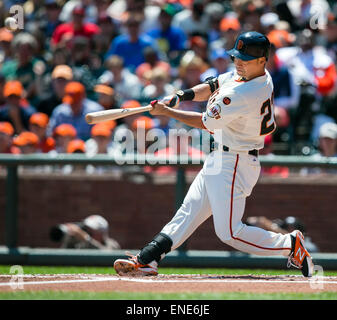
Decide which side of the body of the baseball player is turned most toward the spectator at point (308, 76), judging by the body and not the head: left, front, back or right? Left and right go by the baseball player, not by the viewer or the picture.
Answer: right

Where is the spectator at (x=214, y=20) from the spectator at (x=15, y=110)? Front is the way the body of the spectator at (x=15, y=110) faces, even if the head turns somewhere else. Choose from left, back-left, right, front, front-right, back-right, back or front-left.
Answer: left

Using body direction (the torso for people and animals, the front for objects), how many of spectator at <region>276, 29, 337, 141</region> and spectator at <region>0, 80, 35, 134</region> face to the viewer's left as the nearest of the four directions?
0

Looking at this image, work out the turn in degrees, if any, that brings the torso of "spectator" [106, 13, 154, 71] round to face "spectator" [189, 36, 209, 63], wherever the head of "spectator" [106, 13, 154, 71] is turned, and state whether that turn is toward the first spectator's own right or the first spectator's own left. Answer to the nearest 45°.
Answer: approximately 45° to the first spectator's own left

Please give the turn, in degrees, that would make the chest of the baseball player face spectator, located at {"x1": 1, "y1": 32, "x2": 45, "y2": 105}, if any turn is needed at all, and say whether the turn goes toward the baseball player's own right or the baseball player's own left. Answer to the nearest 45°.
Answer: approximately 45° to the baseball player's own right

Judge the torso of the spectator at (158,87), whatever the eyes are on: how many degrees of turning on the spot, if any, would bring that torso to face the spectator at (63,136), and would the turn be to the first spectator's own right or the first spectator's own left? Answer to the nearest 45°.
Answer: approximately 90° to the first spectator's own right

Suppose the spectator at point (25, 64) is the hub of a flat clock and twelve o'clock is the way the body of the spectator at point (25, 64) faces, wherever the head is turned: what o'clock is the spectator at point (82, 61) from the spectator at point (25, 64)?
the spectator at point (82, 61) is roughly at 10 o'clock from the spectator at point (25, 64).

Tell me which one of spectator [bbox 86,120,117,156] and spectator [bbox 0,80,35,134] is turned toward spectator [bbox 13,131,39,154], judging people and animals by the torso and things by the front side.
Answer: spectator [bbox 0,80,35,134]

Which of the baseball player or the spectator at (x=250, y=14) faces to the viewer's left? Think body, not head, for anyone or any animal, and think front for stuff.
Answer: the baseball player

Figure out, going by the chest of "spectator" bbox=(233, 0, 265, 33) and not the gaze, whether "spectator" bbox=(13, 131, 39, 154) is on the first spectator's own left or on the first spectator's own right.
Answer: on the first spectator's own right

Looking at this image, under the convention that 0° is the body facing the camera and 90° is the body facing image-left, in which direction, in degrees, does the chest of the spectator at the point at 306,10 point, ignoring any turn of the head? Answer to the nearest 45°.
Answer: approximately 0°

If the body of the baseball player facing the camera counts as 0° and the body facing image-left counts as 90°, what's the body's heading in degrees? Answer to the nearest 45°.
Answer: approximately 90°
